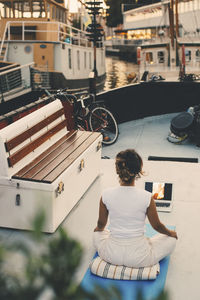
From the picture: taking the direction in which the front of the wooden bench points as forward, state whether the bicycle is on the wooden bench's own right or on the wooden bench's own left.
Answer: on the wooden bench's own left

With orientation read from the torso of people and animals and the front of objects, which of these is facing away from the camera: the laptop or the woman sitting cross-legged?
the woman sitting cross-legged

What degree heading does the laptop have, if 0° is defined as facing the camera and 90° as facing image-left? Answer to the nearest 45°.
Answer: approximately 0°

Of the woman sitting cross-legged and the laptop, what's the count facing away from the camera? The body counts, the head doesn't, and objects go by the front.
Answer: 1

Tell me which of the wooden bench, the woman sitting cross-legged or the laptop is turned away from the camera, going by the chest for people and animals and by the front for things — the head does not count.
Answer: the woman sitting cross-legged

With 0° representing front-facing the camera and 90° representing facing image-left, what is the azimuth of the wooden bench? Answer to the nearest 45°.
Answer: approximately 315°

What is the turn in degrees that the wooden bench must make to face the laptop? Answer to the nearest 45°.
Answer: approximately 45° to its left

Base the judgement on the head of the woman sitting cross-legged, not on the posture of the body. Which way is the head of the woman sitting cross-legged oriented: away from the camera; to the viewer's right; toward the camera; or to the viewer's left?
away from the camera

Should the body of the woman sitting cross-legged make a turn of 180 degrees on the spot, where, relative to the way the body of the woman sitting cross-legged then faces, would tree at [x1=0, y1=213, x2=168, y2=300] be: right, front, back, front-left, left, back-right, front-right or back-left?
front

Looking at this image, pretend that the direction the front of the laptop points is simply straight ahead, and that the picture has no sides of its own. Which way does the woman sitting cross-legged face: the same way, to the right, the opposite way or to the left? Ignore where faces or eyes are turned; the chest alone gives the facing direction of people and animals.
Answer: the opposite way

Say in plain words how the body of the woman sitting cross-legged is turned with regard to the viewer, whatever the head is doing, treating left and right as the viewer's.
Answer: facing away from the viewer
